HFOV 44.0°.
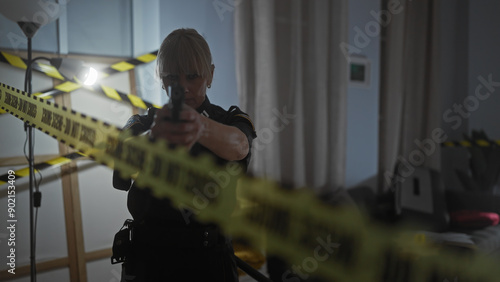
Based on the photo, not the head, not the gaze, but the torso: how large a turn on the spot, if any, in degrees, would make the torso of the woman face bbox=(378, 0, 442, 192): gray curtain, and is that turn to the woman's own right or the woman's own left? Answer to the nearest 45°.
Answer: approximately 135° to the woman's own left

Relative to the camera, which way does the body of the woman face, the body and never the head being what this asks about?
toward the camera

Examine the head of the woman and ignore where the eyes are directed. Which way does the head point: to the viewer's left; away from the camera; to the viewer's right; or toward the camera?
toward the camera
